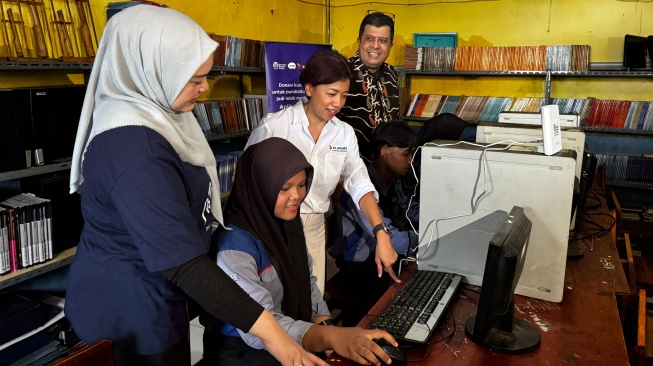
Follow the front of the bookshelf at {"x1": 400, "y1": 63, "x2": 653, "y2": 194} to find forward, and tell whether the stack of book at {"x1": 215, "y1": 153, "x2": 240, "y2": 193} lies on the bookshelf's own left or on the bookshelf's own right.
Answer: on the bookshelf's own right

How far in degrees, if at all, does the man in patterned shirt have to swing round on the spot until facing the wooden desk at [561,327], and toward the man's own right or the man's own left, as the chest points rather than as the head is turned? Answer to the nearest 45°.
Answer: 0° — they already face it

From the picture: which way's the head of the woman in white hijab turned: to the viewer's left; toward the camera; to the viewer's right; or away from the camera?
to the viewer's right

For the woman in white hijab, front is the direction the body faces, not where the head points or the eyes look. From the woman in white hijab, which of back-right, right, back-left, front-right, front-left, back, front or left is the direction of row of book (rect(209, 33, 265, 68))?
left

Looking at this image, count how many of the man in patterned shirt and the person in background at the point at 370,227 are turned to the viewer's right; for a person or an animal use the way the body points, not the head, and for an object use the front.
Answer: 1

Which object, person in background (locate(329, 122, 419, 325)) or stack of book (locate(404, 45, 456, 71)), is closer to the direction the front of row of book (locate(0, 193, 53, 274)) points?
the person in background

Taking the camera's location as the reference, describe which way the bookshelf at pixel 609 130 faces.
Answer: facing the viewer

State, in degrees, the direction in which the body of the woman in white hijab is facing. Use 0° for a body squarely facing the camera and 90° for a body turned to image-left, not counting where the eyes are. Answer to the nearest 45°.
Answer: approximately 270°

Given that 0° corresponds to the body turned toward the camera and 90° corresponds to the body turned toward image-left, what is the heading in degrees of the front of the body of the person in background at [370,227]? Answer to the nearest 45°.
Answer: approximately 270°

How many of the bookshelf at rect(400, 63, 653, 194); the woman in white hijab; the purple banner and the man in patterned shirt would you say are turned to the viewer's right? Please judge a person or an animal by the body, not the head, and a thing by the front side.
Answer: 1

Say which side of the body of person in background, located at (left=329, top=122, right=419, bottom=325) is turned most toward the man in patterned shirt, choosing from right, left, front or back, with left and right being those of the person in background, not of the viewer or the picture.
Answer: left

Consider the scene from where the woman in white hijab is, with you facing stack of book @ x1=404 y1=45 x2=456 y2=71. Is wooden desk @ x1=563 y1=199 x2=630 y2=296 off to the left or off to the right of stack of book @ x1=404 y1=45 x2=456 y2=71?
right

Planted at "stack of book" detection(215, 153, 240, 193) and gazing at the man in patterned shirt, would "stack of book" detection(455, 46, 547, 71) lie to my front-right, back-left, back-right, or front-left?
front-left
